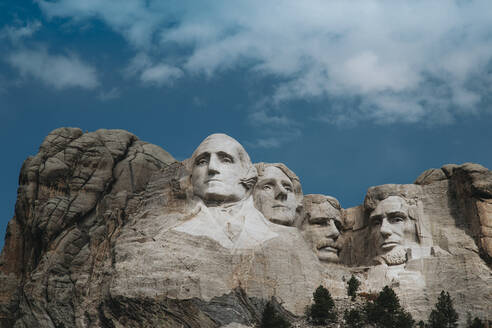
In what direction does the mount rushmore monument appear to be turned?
toward the camera

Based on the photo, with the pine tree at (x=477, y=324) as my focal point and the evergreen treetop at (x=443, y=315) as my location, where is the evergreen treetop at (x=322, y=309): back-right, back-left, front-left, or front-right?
back-right
